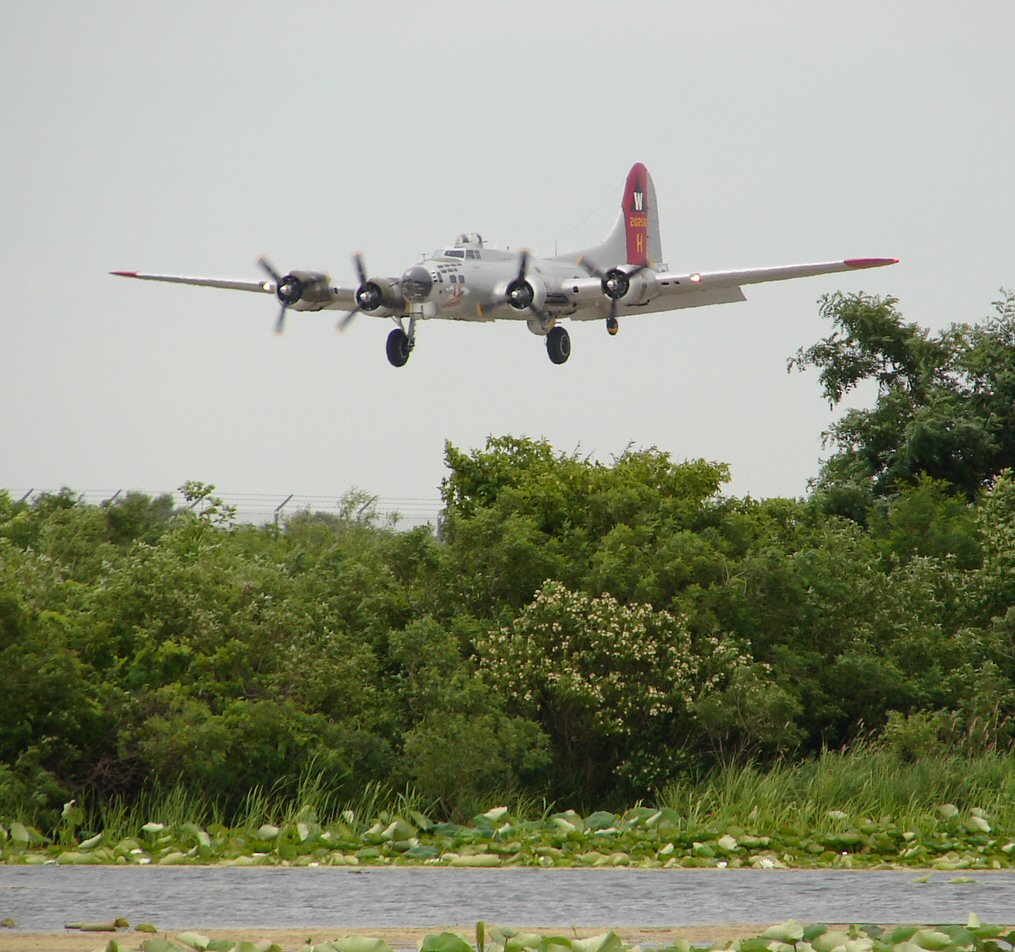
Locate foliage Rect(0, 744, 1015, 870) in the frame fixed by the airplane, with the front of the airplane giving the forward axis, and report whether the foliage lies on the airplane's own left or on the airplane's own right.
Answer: on the airplane's own left

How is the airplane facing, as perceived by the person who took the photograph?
facing the viewer and to the left of the viewer

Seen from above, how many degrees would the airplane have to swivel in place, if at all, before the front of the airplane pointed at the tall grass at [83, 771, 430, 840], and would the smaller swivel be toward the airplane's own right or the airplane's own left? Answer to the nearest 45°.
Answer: approximately 45° to the airplane's own left

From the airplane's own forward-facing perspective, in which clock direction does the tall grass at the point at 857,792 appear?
The tall grass is roughly at 10 o'clock from the airplane.

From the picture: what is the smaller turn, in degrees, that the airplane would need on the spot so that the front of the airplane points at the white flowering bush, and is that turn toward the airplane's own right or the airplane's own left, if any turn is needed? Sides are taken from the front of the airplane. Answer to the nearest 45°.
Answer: approximately 45° to the airplane's own left
